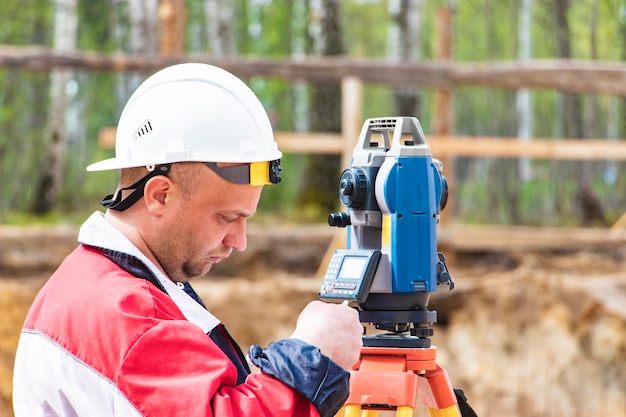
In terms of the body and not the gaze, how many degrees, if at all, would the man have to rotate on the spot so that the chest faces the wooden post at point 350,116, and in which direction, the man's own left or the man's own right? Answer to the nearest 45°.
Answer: approximately 90° to the man's own left

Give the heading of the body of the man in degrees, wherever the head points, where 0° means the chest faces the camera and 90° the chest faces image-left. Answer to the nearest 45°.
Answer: approximately 270°

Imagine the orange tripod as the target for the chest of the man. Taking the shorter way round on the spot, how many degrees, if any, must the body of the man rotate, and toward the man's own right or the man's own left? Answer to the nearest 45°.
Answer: approximately 45° to the man's own left

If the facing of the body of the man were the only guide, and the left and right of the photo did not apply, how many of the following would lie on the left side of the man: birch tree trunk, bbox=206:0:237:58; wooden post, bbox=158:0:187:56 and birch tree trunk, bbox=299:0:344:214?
3

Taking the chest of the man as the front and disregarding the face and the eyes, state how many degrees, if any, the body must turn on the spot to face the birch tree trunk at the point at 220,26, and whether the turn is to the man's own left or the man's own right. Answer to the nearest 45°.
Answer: approximately 90° to the man's own left

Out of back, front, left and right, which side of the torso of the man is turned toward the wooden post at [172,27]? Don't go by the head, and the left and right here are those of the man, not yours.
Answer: left

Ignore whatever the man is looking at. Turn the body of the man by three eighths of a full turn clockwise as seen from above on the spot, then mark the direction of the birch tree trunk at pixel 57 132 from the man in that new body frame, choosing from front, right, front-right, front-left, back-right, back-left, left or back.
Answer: back-right

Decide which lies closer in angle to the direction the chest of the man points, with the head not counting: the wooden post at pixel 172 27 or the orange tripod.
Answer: the orange tripod
